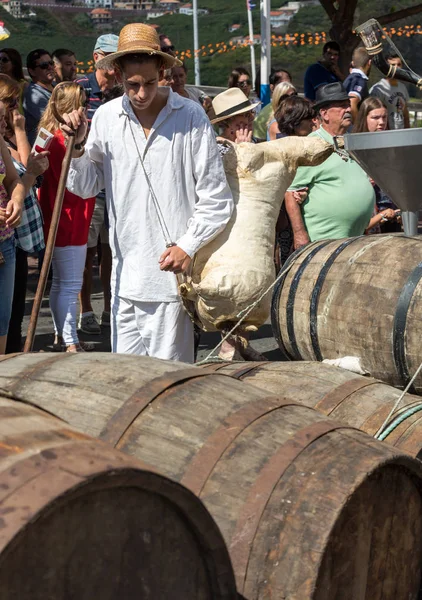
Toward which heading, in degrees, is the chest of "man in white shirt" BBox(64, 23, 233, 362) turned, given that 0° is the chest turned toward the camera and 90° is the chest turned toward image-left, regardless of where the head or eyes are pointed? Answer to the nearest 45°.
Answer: approximately 0°

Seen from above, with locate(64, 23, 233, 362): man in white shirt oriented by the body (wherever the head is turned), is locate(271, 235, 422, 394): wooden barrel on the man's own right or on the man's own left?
on the man's own left

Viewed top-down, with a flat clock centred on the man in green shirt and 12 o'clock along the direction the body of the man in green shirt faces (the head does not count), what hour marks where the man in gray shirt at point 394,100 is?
The man in gray shirt is roughly at 8 o'clock from the man in green shirt.

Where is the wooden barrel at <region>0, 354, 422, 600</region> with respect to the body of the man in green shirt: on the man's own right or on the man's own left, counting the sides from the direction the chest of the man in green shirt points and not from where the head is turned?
on the man's own right

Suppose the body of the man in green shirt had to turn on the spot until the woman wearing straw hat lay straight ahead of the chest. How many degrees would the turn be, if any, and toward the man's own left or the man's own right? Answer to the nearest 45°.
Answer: approximately 135° to the man's own right

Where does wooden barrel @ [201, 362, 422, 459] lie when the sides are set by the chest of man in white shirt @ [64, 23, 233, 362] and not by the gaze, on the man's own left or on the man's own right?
on the man's own left

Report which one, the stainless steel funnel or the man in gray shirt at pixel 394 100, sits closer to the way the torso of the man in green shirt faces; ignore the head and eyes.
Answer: the stainless steel funnel

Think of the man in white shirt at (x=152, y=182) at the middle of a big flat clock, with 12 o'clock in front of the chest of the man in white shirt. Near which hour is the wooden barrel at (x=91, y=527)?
The wooden barrel is roughly at 12 o'clock from the man in white shirt.
